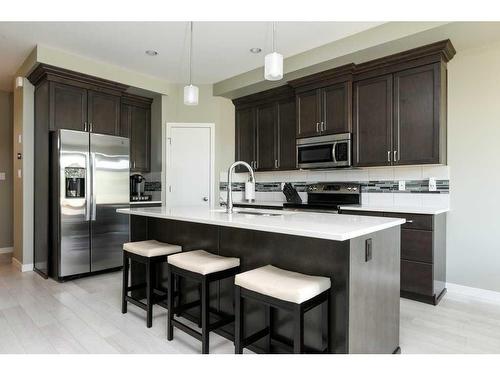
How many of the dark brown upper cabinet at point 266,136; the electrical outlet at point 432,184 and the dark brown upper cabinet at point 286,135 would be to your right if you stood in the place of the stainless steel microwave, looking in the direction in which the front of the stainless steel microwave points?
2

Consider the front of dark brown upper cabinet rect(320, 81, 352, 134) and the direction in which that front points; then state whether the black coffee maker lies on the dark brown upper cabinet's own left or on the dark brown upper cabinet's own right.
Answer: on the dark brown upper cabinet's own right

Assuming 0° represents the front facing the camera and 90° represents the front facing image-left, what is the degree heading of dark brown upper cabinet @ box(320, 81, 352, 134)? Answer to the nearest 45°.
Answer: approximately 45°
